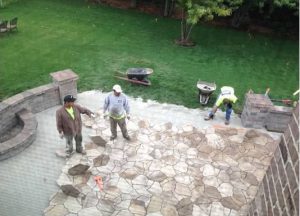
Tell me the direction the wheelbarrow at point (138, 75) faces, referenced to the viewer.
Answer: facing to the right of the viewer

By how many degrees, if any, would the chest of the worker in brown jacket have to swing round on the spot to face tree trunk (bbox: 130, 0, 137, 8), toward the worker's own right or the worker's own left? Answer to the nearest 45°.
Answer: approximately 135° to the worker's own left

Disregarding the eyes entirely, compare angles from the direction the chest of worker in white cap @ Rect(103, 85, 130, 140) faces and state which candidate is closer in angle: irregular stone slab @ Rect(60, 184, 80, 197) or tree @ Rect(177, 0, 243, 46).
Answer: the irregular stone slab

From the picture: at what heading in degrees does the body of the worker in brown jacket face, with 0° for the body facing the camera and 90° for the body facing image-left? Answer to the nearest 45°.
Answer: approximately 315°

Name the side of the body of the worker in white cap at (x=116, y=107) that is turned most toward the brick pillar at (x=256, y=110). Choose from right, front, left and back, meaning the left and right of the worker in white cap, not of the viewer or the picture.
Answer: left

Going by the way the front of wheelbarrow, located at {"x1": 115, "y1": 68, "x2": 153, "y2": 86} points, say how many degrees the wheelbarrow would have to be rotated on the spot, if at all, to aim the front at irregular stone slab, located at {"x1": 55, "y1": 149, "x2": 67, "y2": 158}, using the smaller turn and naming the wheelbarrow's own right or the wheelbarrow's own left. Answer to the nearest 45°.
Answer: approximately 135° to the wheelbarrow's own right

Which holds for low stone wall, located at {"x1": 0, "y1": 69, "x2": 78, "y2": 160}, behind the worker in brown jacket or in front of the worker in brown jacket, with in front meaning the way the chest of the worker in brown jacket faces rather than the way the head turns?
behind

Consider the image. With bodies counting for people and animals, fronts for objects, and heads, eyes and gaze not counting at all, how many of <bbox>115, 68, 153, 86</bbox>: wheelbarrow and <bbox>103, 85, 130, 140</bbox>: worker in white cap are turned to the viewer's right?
1

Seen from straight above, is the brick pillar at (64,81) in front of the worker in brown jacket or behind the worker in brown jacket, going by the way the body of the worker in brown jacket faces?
behind

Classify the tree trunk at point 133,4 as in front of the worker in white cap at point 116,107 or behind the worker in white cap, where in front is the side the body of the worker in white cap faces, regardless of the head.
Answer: behind

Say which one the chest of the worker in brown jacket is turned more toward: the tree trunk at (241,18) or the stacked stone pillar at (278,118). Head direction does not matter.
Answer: the stacked stone pillar
